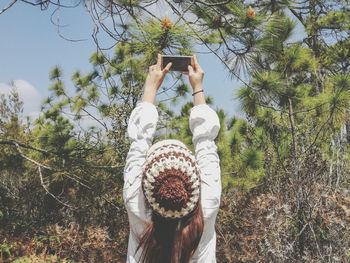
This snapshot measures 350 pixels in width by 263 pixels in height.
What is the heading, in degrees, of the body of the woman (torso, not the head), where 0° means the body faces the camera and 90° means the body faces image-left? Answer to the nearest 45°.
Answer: approximately 180°

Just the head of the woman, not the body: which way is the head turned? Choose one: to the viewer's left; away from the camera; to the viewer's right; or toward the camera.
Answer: away from the camera
